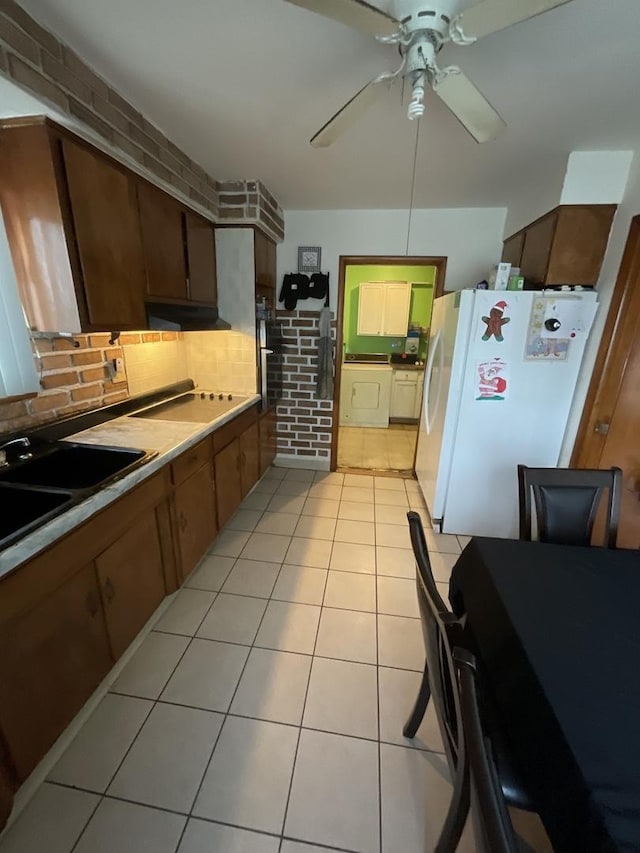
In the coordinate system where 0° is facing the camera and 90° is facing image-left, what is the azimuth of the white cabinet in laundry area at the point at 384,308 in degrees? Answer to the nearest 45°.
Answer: approximately 0°

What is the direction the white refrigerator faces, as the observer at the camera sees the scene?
facing to the left of the viewer

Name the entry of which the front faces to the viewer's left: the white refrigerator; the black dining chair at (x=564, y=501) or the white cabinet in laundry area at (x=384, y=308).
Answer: the white refrigerator

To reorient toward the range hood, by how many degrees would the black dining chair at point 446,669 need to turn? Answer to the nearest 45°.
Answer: approximately 180°

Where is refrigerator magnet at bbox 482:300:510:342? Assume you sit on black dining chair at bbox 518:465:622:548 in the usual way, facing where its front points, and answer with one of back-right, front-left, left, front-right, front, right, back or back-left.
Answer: back-right

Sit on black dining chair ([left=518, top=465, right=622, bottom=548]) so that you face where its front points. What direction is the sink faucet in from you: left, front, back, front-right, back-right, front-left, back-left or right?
front-right

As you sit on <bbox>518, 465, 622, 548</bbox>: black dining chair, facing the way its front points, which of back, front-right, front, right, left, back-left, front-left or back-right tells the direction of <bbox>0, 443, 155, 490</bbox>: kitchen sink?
front-right

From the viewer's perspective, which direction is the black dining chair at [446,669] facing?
to the viewer's right
